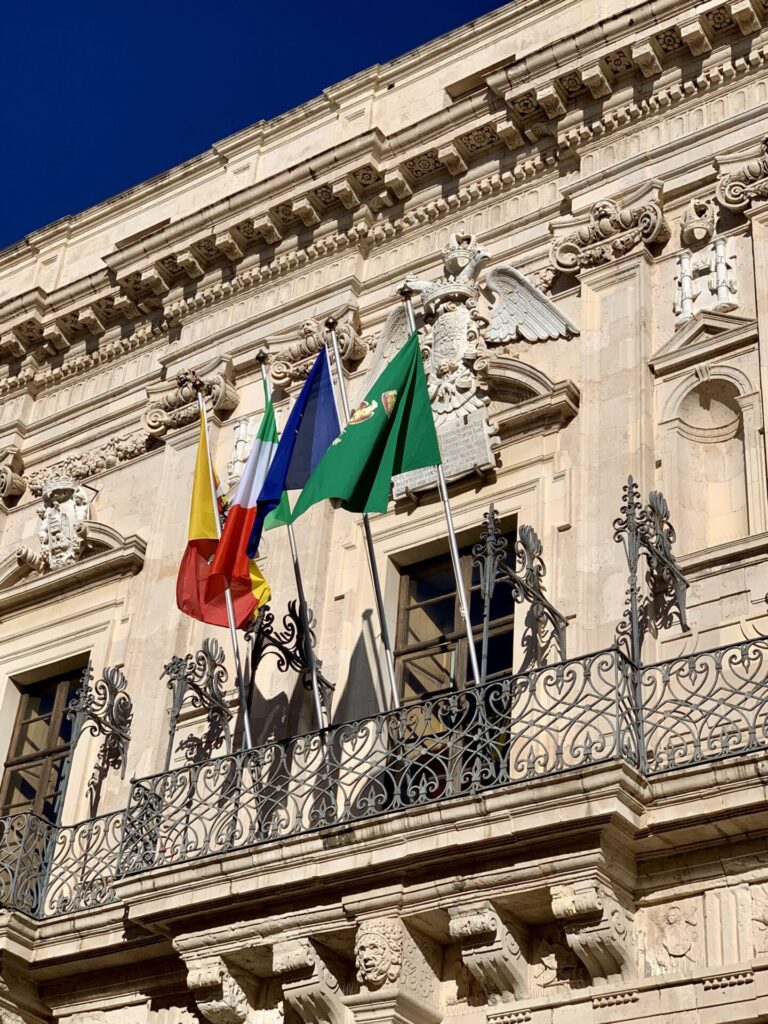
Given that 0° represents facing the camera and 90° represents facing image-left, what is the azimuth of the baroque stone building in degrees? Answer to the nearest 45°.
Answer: approximately 45°
